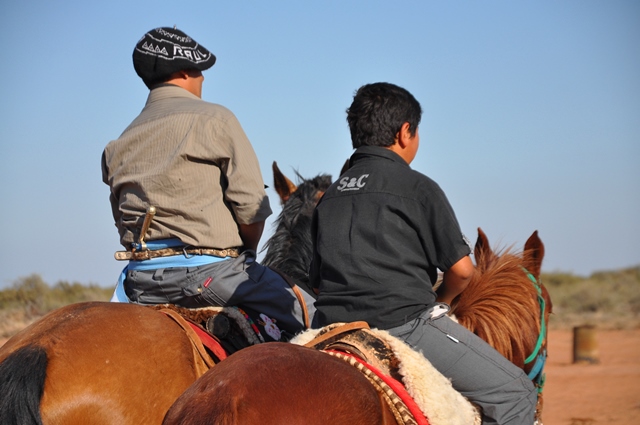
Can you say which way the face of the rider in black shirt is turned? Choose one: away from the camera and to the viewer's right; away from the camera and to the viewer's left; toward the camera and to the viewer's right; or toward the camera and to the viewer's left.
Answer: away from the camera and to the viewer's right

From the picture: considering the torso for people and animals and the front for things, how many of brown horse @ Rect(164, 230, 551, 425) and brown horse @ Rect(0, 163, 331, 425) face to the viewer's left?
0

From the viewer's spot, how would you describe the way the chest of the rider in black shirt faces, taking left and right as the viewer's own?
facing away from the viewer and to the right of the viewer

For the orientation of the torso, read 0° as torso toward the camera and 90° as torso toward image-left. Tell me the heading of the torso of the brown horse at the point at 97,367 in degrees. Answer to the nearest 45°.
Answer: approximately 225°

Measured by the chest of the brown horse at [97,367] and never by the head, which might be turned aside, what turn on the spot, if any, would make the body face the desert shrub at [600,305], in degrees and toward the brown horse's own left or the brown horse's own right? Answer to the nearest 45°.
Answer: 0° — it already faces it

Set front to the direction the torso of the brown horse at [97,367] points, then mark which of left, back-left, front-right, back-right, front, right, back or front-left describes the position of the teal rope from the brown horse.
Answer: front-right

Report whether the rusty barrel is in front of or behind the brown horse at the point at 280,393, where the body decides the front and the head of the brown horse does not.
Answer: in front

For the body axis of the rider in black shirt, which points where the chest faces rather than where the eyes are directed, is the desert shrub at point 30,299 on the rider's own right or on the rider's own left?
on the rider's own left

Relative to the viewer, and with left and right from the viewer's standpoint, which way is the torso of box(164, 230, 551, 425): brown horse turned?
facing away from the viewer and to the right of the viewer

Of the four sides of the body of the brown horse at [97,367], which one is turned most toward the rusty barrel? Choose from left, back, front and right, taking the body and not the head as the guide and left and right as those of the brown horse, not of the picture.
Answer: front

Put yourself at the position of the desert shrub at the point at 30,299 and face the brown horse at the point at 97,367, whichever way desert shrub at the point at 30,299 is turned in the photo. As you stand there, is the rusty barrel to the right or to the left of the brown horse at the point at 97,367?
left
